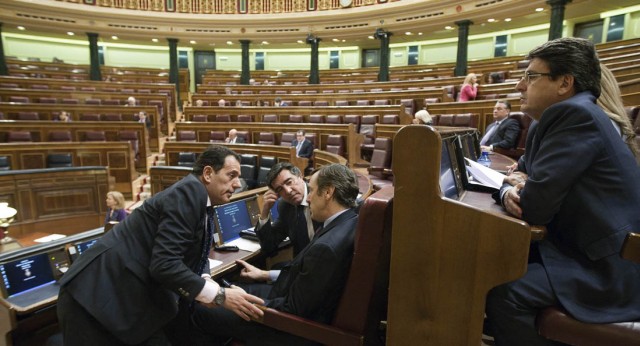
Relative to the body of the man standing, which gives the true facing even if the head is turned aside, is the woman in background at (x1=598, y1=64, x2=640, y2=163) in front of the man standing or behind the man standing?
in front

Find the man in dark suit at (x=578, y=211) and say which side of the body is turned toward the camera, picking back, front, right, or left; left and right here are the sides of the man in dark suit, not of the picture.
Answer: left

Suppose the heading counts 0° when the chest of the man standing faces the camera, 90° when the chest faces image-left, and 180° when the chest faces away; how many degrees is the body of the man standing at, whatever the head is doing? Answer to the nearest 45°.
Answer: approximately 270°

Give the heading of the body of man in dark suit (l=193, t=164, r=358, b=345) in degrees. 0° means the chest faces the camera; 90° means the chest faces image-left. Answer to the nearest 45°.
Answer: approximately 90°

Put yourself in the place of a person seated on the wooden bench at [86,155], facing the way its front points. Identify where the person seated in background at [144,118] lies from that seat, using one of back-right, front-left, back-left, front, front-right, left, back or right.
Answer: back-left

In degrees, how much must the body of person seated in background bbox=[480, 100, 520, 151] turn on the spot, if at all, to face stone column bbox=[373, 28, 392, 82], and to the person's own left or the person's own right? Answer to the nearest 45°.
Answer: approximately 90° to the person's own right

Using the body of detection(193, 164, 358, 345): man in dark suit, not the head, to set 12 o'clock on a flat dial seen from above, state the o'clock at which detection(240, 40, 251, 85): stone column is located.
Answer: The stone column is roughly at 3 o'clock from the man in dark suit.

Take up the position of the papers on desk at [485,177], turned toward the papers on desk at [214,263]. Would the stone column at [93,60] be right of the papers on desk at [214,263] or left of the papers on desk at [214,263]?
right

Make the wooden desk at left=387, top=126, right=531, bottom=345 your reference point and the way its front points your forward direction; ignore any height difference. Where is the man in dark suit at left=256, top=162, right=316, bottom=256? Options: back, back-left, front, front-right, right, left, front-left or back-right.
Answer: back-left

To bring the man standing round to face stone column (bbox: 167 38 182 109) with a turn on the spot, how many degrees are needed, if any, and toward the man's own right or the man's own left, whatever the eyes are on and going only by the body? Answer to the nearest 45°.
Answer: approximately 90° to the man's own left

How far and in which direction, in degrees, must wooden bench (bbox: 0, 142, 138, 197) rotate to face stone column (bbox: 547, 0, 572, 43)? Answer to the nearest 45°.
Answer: approximately 90° to its left

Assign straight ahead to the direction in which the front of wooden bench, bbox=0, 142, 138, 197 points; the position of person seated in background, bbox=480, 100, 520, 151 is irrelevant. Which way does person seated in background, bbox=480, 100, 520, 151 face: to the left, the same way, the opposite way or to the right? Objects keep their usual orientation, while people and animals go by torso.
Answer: to the right

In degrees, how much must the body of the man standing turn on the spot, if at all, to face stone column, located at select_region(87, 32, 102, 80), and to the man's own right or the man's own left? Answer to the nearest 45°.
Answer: approximately 90° to the man's own left

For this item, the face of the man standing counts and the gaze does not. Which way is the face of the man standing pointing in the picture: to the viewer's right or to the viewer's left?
to the viewer's right
